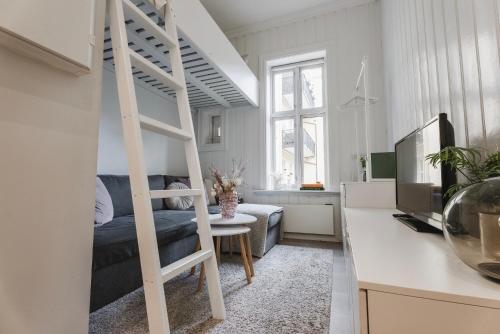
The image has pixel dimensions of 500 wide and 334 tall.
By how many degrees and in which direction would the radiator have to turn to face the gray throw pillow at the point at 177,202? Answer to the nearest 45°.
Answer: approximately 45° to its right

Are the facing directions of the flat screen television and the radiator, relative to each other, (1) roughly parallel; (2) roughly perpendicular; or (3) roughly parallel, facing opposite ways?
roughly perpendicular

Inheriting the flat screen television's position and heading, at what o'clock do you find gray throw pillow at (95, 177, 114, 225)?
The gray throw pillow is roughly at 1 o'clock from the flat screen television.

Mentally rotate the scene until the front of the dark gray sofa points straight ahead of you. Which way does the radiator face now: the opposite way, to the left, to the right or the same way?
to the right

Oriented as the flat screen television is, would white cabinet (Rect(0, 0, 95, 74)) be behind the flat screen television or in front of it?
in front

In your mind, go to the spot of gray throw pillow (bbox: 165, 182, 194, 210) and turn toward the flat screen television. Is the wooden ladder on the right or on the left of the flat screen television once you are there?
right

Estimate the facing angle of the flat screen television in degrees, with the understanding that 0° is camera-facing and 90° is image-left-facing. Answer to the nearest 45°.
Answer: approximately 45°

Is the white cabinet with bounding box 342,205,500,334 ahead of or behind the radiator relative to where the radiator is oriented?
ahead
